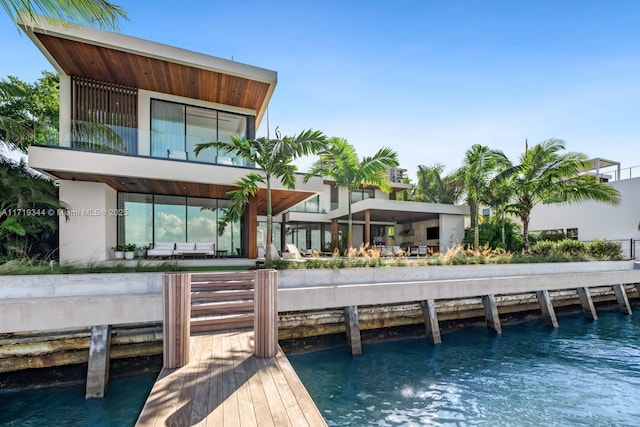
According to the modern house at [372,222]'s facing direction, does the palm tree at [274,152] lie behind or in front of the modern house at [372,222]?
in front

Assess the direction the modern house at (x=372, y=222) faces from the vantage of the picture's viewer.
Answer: facing the viewer

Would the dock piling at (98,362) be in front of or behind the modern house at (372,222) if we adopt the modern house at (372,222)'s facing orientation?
in front

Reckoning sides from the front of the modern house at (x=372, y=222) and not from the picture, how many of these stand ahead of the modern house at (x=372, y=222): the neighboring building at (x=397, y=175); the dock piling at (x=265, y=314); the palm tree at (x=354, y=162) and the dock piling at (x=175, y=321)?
3

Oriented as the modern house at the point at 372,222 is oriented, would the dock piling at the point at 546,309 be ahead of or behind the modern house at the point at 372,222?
ahead

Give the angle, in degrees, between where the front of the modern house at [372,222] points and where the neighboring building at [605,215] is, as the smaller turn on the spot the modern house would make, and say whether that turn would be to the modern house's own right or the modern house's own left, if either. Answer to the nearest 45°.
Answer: approximately 90° to the modern house's own left

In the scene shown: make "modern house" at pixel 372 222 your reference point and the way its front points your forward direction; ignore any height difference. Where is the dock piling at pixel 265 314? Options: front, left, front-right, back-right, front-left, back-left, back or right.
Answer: front

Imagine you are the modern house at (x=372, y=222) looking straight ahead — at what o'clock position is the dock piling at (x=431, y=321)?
The dock piling is roughly at 12 o'clock from the modern house.
